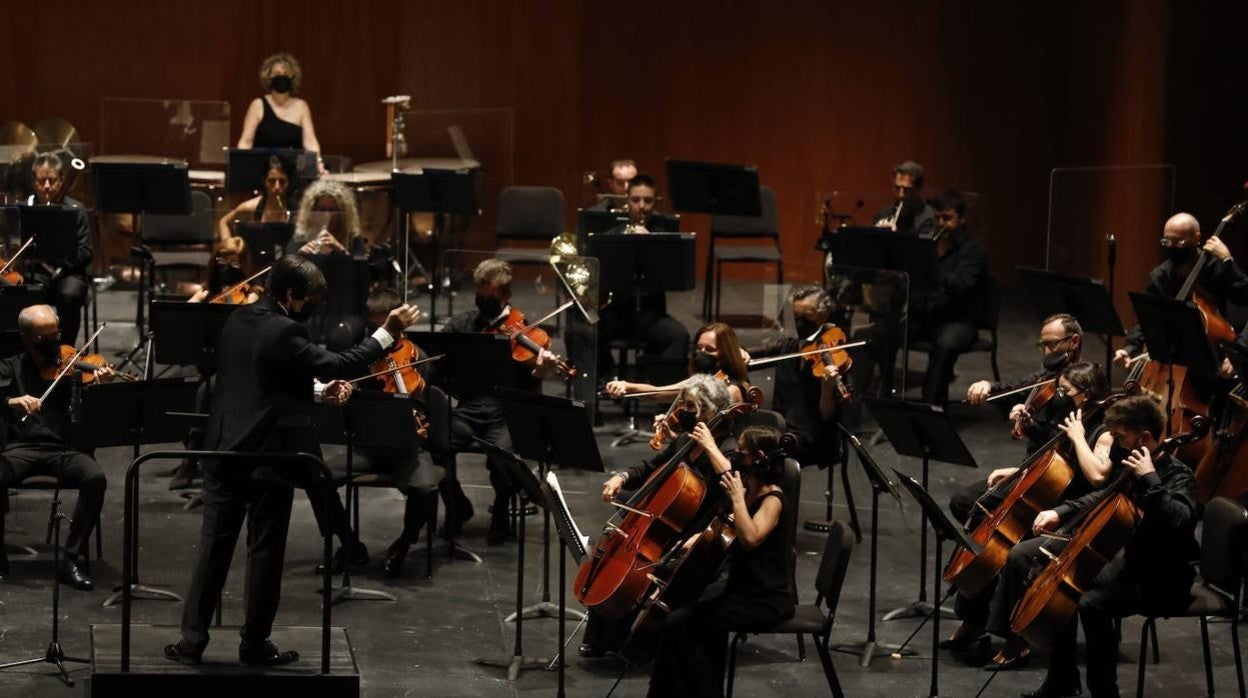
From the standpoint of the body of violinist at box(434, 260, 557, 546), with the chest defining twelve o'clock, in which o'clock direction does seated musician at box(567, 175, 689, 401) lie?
The seated musician is roughly at 7 o'clock from the violinist.

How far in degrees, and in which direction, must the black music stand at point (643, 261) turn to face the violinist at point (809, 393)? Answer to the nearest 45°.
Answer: approximately 135° to its right

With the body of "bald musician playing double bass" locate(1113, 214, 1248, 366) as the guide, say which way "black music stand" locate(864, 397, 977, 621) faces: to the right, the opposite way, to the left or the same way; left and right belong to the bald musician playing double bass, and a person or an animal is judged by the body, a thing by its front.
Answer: the opposite way

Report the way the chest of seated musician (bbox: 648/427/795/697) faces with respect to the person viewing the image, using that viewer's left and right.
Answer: facing to the left of the viewer

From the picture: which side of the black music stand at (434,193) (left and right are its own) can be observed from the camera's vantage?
back

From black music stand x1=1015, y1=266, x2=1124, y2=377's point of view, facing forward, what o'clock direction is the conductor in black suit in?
The conductor in black suit is roughly at 6 o'clock from the black music stand.

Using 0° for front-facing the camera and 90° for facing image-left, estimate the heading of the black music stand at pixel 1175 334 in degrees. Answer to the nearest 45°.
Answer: approximately 225°

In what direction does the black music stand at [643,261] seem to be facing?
away from the camera

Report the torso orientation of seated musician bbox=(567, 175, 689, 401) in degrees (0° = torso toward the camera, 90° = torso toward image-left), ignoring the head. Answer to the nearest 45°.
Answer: approximately 0°

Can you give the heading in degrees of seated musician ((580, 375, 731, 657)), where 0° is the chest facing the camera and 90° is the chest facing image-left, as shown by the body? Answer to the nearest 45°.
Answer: approximately 45°

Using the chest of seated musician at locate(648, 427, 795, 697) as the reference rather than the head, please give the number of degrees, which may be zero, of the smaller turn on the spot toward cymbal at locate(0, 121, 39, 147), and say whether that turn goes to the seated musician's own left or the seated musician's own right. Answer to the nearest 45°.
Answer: approximately 45° to the seated musician's own right
